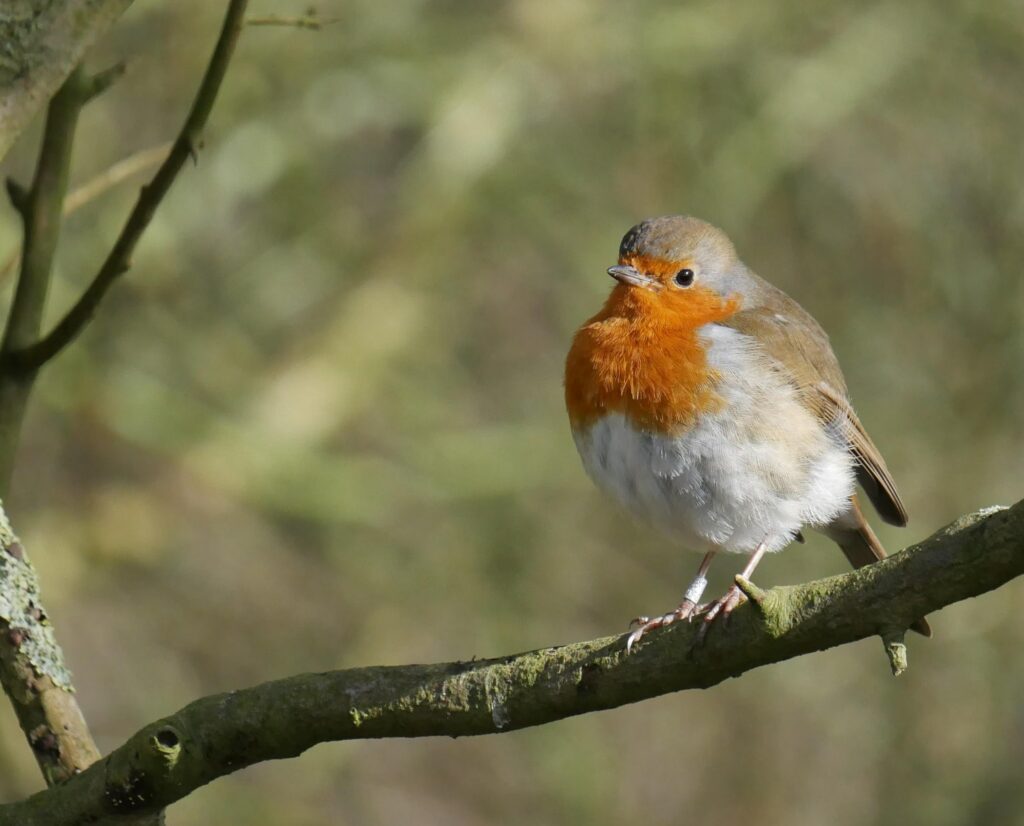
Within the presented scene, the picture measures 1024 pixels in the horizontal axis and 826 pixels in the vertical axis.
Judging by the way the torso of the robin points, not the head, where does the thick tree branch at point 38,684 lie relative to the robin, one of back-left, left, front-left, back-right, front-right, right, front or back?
front

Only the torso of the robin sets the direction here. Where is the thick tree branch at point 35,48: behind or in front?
in front

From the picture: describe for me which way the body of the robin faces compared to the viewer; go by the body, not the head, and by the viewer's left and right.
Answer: facing the viewer and to the left of the viewer

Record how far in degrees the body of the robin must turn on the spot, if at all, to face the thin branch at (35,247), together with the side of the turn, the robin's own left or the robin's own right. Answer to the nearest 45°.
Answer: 0° — it already faces it
